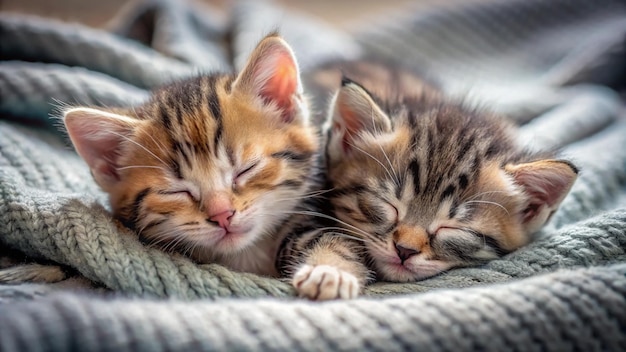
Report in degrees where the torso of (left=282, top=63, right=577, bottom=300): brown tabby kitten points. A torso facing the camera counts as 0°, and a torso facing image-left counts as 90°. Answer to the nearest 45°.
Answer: approximately 0°
